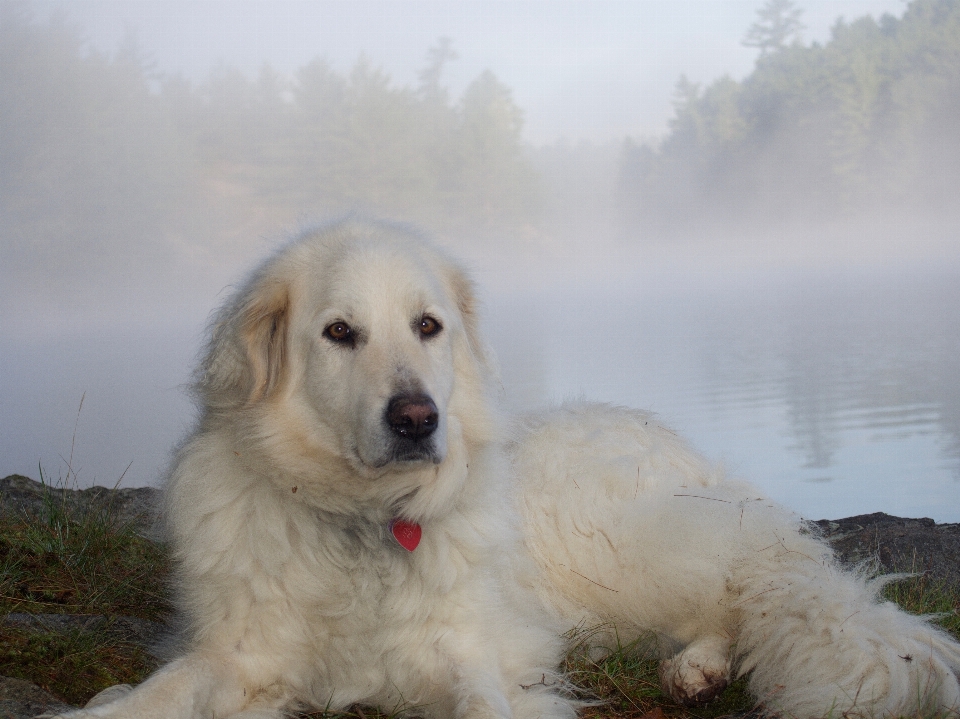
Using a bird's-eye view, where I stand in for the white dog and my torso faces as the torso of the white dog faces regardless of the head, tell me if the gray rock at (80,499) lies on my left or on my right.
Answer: on my right

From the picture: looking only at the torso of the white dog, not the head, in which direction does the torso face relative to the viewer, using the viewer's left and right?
facing the viewer and to the left of the viewer

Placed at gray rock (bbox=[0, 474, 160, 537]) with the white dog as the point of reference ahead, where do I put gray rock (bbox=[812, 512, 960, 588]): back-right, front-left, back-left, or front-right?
front-left

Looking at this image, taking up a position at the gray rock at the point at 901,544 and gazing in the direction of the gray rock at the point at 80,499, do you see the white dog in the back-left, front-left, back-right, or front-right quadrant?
front-left

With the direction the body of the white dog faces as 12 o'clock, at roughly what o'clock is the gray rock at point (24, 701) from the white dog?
The gray rock is roughly at 1 o'clock from the white dog.

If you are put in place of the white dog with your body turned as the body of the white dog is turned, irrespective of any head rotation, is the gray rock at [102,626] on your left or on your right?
on your right

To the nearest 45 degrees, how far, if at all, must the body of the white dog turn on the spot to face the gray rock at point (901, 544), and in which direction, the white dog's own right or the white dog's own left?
approximately 180°

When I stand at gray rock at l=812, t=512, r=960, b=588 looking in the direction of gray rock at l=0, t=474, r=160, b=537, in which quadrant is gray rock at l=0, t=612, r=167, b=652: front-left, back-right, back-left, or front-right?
front-left
